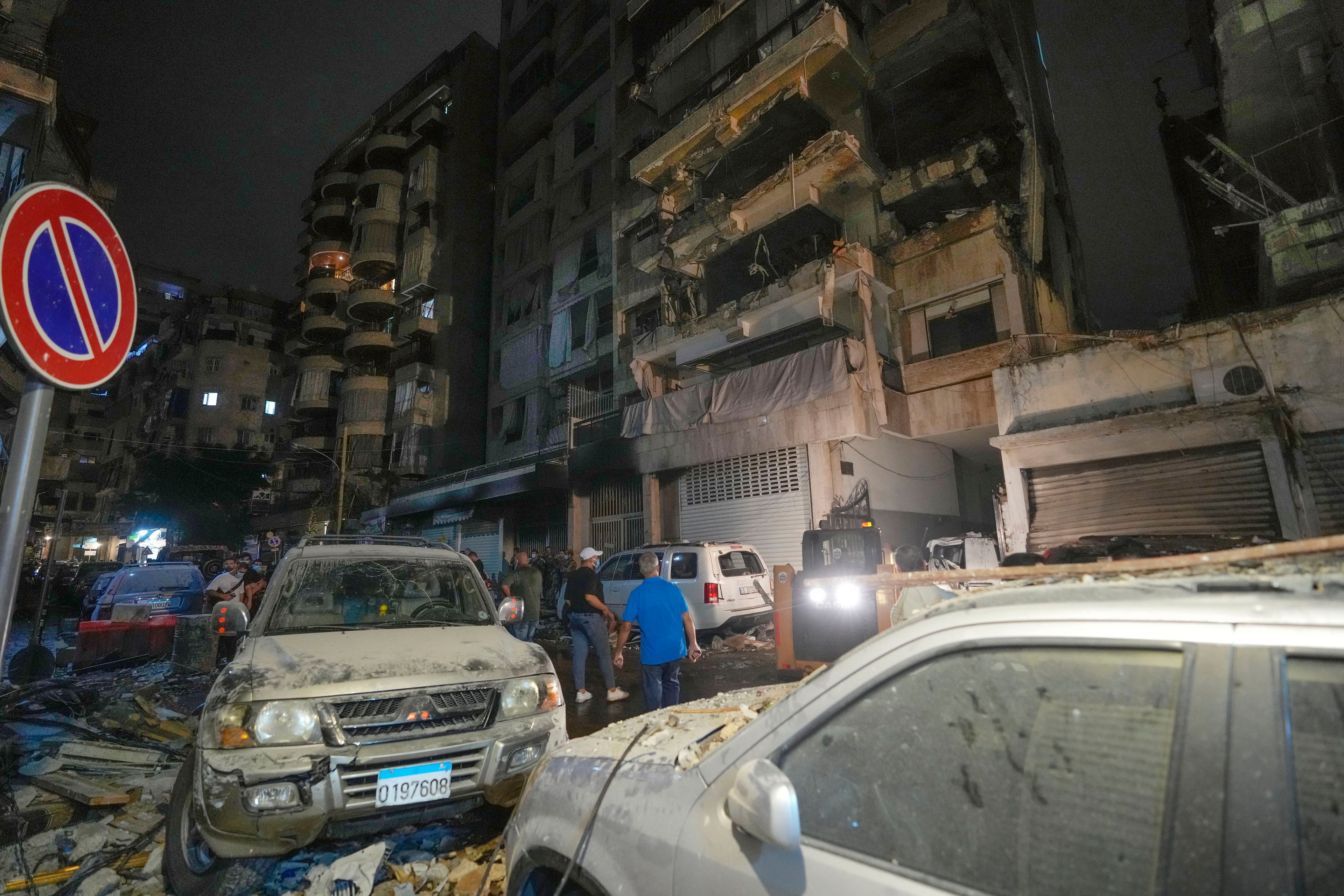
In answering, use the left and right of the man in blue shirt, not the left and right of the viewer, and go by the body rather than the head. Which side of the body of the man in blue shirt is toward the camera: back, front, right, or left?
back

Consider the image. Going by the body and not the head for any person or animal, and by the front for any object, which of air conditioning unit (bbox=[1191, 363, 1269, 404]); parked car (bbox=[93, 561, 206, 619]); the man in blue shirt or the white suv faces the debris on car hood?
the air conditioning unit

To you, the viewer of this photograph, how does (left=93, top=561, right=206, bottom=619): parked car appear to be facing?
facing away from the viewer

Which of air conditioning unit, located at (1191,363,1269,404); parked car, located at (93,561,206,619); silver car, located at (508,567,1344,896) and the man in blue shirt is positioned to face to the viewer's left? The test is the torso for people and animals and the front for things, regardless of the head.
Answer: the silver car

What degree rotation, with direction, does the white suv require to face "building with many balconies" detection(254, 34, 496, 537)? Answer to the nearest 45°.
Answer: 0° — it already faces it

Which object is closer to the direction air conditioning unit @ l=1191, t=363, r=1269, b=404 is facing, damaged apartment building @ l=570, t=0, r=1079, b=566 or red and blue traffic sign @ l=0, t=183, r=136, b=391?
the red and blue traffic sign

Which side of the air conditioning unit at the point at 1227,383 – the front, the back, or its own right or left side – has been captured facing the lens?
front

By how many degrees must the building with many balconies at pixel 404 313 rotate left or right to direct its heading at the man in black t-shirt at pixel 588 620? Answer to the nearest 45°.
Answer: approximately 45° to its left

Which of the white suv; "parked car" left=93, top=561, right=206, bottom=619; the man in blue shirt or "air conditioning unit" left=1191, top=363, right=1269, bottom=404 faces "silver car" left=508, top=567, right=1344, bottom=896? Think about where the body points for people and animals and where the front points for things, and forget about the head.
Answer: the air conditioning unit

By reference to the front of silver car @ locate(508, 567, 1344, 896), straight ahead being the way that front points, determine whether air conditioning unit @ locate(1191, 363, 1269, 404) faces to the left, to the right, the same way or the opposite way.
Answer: to the left

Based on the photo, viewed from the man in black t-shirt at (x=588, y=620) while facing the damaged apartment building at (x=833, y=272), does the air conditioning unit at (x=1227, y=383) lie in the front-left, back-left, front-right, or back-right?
front-right

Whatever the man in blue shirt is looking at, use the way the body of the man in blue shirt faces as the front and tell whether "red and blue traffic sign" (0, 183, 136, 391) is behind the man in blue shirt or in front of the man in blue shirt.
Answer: behind

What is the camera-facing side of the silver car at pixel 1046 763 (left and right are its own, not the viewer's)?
left

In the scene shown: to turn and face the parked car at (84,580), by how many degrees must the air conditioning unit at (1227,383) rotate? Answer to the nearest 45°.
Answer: approximately 90° to its right

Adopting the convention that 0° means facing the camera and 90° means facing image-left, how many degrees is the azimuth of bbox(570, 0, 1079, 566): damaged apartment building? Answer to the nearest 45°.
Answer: approximately 45°

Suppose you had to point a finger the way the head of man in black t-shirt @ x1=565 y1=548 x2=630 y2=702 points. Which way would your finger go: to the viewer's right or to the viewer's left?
to the viewer's right

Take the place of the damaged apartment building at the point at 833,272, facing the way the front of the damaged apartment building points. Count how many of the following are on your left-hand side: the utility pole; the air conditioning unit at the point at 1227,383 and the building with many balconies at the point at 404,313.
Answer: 1
